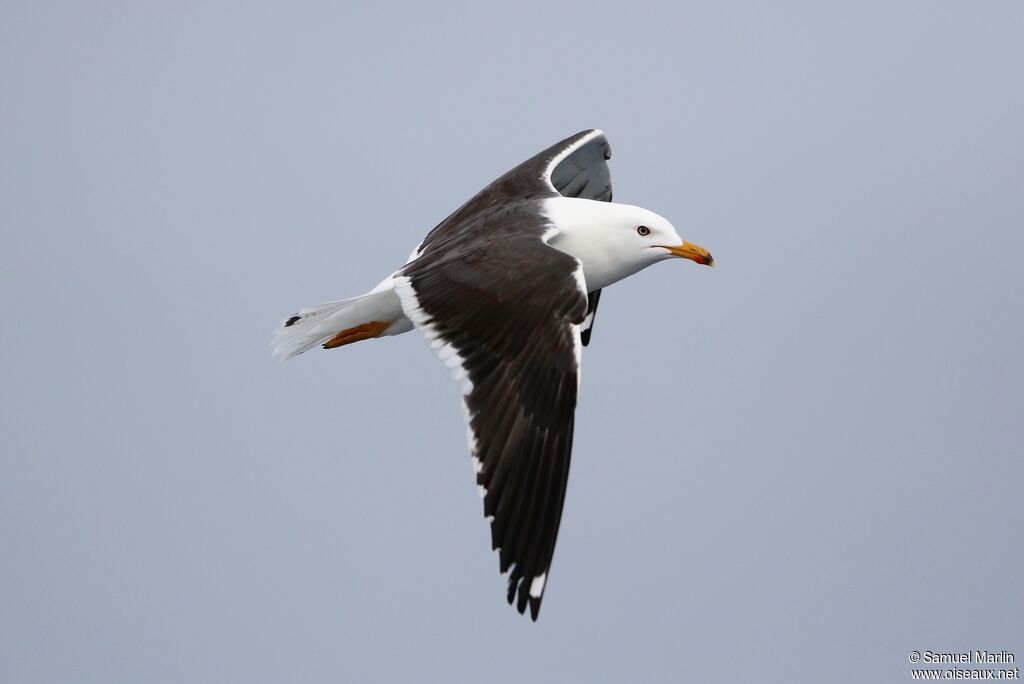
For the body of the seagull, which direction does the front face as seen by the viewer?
to the viewer's right
